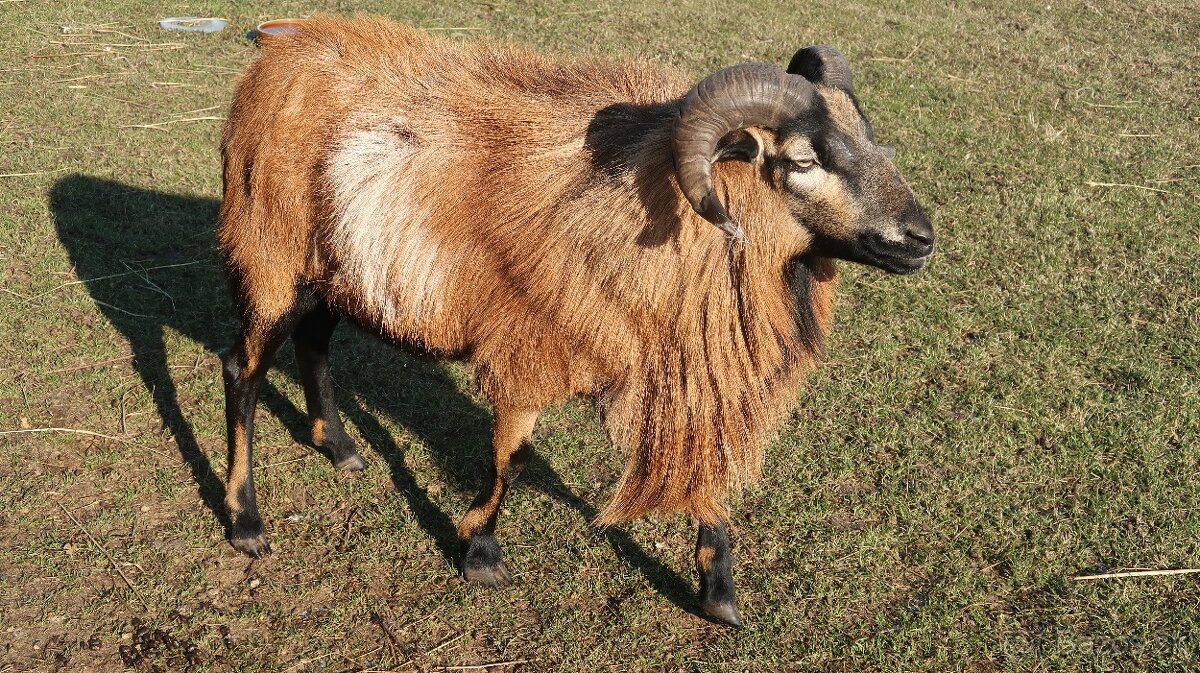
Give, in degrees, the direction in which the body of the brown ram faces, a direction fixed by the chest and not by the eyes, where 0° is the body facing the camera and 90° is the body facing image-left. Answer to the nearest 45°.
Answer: approximately 315°
